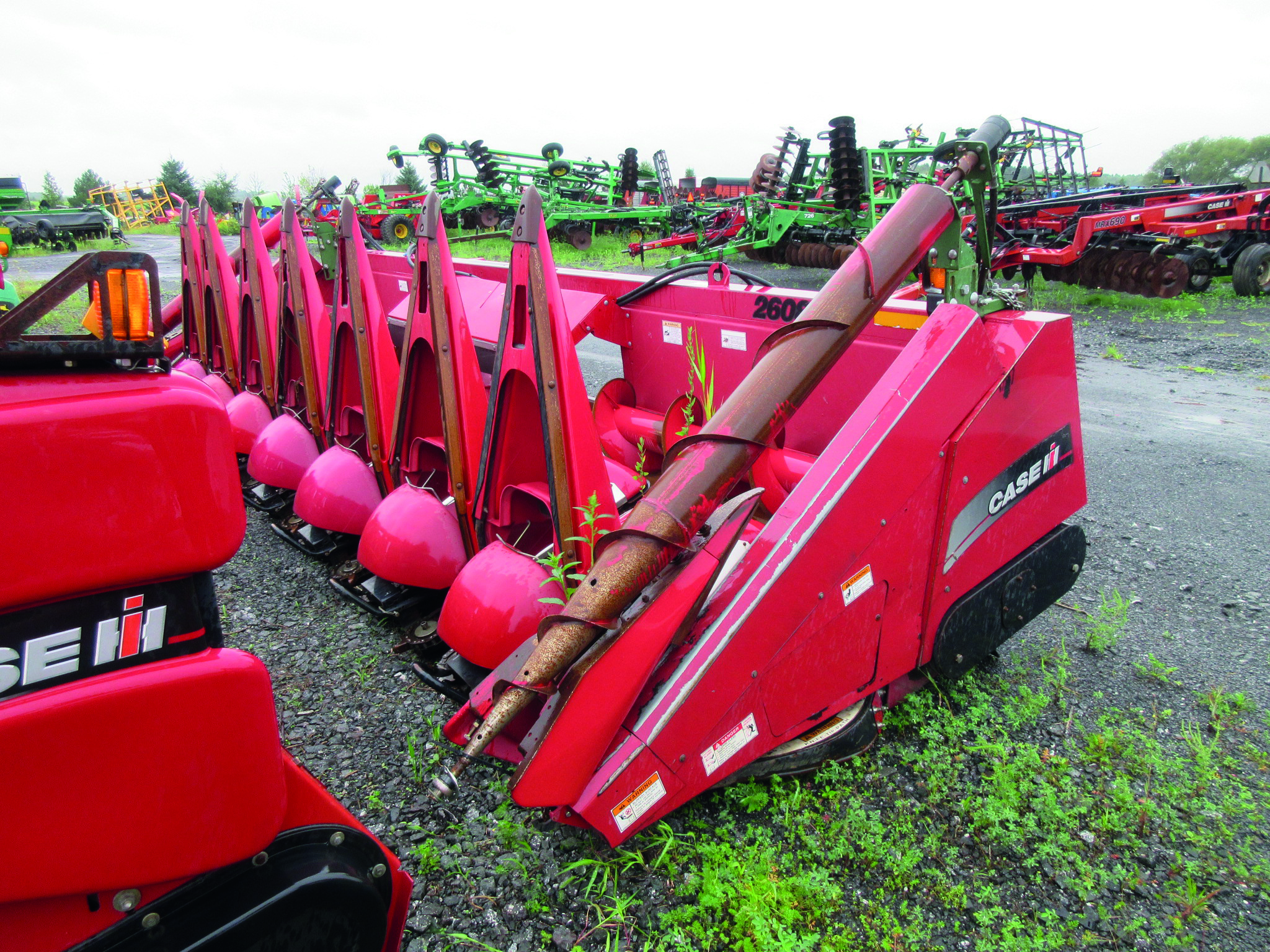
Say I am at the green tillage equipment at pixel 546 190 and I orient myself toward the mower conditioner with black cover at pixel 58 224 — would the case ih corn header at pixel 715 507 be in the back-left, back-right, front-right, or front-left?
back-left

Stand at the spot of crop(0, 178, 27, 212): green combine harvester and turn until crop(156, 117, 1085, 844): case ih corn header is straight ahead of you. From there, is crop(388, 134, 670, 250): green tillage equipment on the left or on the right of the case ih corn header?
left

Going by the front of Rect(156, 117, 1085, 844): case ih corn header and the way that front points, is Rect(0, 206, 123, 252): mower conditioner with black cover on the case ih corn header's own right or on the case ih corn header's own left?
on the case ih corn header's own right

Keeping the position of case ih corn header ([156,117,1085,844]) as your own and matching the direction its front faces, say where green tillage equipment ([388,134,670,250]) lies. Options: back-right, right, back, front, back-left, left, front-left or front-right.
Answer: back-right

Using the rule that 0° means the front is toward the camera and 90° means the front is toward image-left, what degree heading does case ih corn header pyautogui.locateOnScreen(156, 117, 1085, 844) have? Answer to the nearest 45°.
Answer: approximately 45°

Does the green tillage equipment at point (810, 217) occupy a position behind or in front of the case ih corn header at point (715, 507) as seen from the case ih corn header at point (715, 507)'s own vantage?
behind

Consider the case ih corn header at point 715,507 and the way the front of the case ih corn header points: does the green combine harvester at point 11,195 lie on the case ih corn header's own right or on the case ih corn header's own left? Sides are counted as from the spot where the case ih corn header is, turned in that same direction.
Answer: on the case ih corn header's own right
